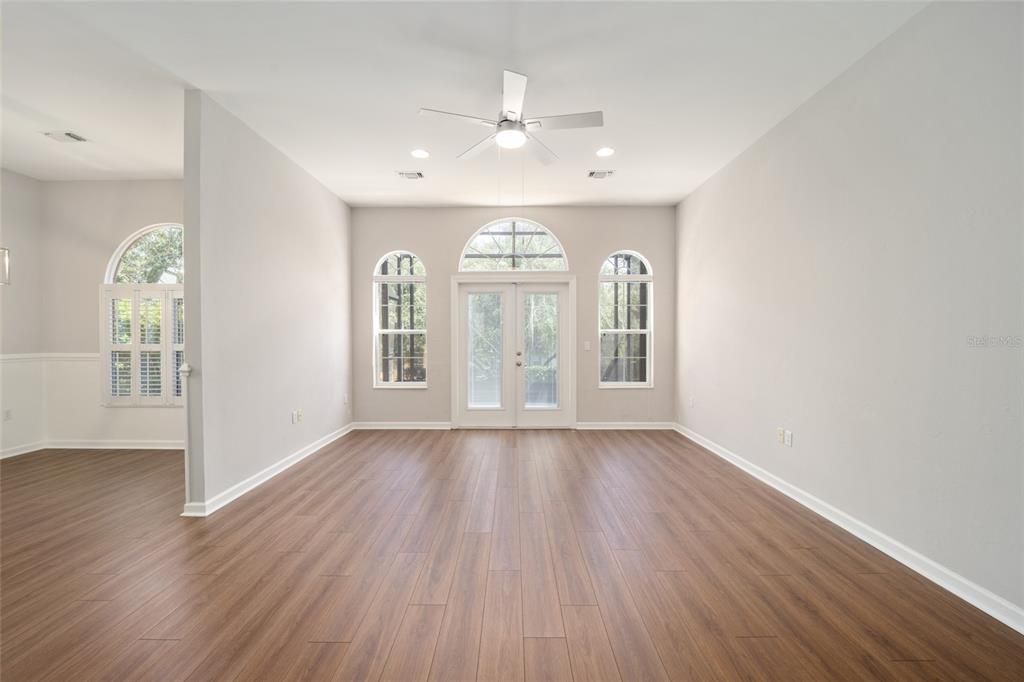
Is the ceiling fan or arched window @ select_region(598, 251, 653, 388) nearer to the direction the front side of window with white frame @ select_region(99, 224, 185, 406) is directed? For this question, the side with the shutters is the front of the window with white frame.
the ceiling fan

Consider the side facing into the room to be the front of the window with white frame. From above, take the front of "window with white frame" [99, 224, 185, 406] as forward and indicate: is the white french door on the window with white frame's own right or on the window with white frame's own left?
on the window with white frame's own left

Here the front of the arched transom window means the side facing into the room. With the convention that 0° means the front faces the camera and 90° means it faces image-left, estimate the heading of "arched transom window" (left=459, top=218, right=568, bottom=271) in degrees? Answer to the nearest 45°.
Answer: approximately 0°

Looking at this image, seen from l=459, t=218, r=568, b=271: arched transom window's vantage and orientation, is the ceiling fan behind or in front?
in front

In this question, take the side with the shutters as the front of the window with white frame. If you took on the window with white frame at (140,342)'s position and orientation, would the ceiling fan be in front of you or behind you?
in front

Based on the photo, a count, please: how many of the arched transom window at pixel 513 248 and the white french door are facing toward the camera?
2

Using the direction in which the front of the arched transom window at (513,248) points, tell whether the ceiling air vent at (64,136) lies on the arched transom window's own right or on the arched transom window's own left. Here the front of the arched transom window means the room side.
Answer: on the arched transom window's own right
